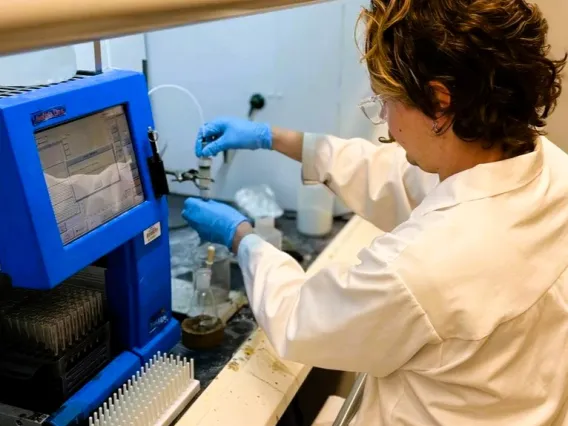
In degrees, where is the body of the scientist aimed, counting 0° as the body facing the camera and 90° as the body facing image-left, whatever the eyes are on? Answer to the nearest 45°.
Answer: approximately 135°

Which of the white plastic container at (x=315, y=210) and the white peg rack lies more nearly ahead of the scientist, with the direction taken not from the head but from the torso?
the white plastic container

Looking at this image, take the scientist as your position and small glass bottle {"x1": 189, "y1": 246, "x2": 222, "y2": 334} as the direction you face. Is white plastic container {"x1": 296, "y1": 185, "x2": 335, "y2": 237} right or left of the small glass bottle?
right

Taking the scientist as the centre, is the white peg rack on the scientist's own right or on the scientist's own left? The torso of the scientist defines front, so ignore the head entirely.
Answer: on the scientist's own left

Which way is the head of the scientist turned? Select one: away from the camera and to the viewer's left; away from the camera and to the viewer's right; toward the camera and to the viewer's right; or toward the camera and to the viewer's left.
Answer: away from the camera and to the viewer's left

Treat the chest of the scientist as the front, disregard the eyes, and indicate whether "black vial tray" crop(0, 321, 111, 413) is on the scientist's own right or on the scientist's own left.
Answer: on the scientist's own left

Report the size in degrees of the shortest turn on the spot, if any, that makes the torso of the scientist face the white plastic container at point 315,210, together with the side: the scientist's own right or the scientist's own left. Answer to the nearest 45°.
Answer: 0° — they already face it
